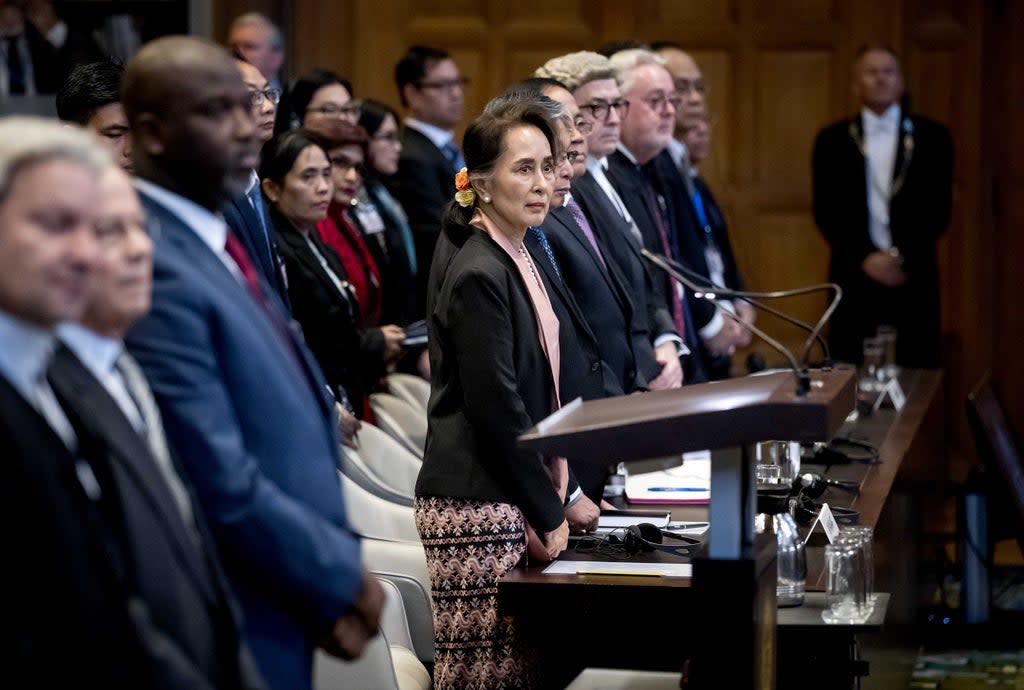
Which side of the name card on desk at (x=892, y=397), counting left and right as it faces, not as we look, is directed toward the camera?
right

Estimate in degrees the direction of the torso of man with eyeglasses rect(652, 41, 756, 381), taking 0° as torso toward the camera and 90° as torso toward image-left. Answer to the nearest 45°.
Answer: approximately 315°

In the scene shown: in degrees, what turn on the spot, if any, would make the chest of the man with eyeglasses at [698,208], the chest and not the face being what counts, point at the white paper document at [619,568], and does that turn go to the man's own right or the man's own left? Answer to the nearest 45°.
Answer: approximately 45° to the man's own right

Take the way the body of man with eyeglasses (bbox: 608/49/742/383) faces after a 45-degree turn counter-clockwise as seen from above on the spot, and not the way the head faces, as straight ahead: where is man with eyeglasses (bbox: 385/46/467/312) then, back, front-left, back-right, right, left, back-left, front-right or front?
back-left

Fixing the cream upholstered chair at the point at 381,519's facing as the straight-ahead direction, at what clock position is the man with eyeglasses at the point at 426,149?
The man with eyeglasses is roughly at 9 o'clock from the cream upholstered chair.

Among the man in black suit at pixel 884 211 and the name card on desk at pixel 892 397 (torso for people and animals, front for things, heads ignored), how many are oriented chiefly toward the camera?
1

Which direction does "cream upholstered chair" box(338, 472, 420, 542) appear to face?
to the viewer's right

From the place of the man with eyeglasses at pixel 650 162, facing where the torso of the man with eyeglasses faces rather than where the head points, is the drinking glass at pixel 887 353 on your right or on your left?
on your left

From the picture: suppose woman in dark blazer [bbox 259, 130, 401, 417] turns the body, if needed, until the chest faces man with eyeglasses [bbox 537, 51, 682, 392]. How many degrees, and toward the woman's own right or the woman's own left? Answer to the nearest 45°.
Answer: approximately 45° to the woman's own left
